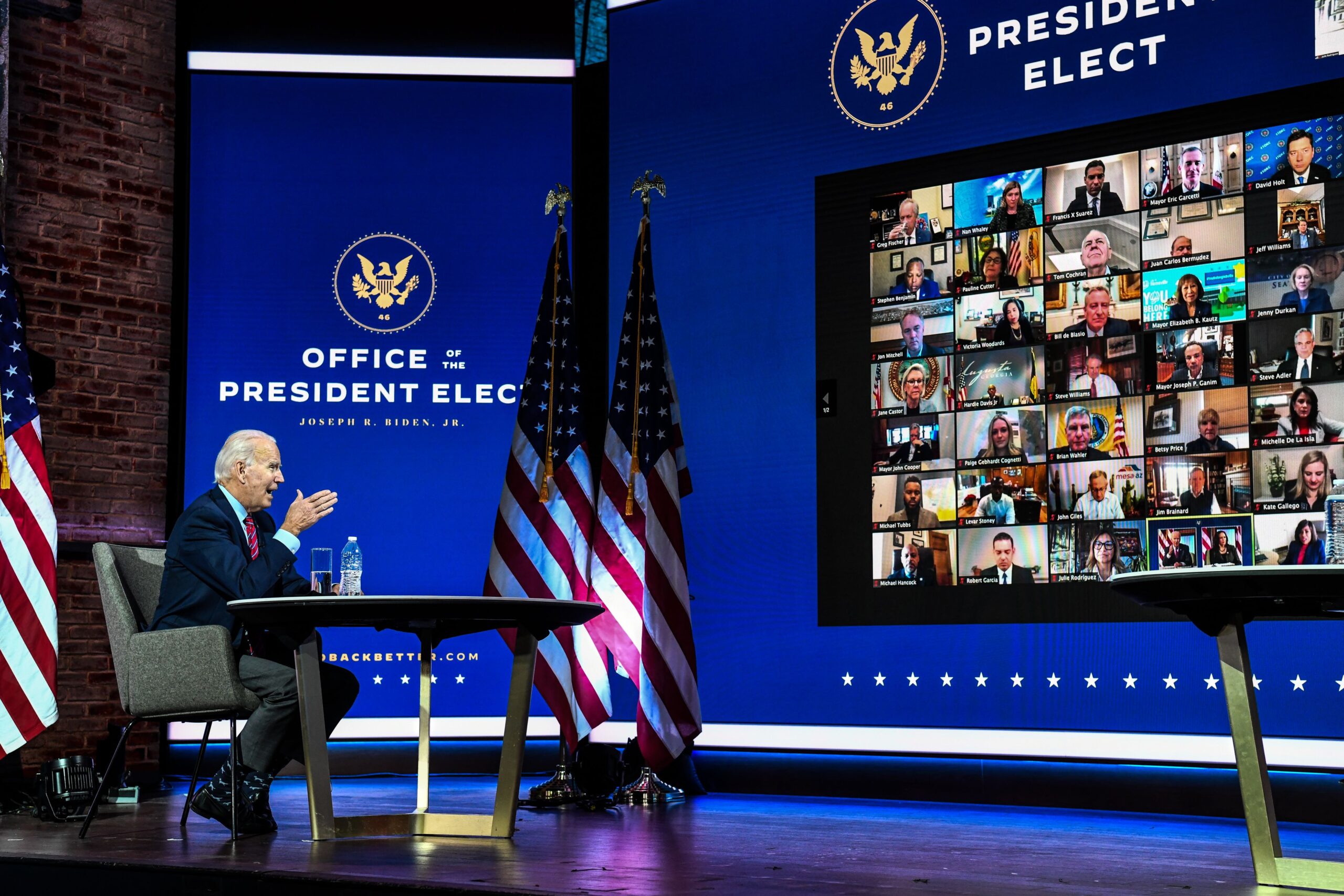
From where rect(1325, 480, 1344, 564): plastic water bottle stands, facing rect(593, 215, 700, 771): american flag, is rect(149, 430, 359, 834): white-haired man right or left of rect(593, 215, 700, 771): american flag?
left

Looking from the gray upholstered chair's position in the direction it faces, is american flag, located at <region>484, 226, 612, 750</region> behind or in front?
in front

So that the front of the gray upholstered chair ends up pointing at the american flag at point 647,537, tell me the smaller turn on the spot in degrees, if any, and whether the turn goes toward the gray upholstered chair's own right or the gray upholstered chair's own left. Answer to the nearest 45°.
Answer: approximately 45° to the gray upholstered chair's own left

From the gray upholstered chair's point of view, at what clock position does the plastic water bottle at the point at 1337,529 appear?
The plastic water bottle is roughly at 1 o'clock from the gray upholstered chair.

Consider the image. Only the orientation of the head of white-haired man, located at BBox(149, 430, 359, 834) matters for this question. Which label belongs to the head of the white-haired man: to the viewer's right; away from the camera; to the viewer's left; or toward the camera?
to the viewer's right

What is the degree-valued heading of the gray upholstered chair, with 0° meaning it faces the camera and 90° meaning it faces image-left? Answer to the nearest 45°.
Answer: approximately 270°

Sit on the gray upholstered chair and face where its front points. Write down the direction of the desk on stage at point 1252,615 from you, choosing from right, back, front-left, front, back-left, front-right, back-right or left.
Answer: front-right

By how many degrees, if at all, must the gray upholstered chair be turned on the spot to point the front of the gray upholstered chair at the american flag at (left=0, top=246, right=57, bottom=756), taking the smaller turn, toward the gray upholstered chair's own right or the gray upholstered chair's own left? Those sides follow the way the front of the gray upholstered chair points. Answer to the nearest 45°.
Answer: approximately 135° to the gray upholstered chair's own left

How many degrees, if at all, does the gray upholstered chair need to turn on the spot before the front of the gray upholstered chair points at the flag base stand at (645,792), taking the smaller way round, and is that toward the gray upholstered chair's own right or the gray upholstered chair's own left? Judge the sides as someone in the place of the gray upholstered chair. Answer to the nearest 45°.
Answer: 0° — it already faces it

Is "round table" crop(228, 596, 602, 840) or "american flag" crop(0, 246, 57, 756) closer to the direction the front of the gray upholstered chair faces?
the round table

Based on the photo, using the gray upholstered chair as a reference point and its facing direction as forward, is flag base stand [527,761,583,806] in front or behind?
in front
